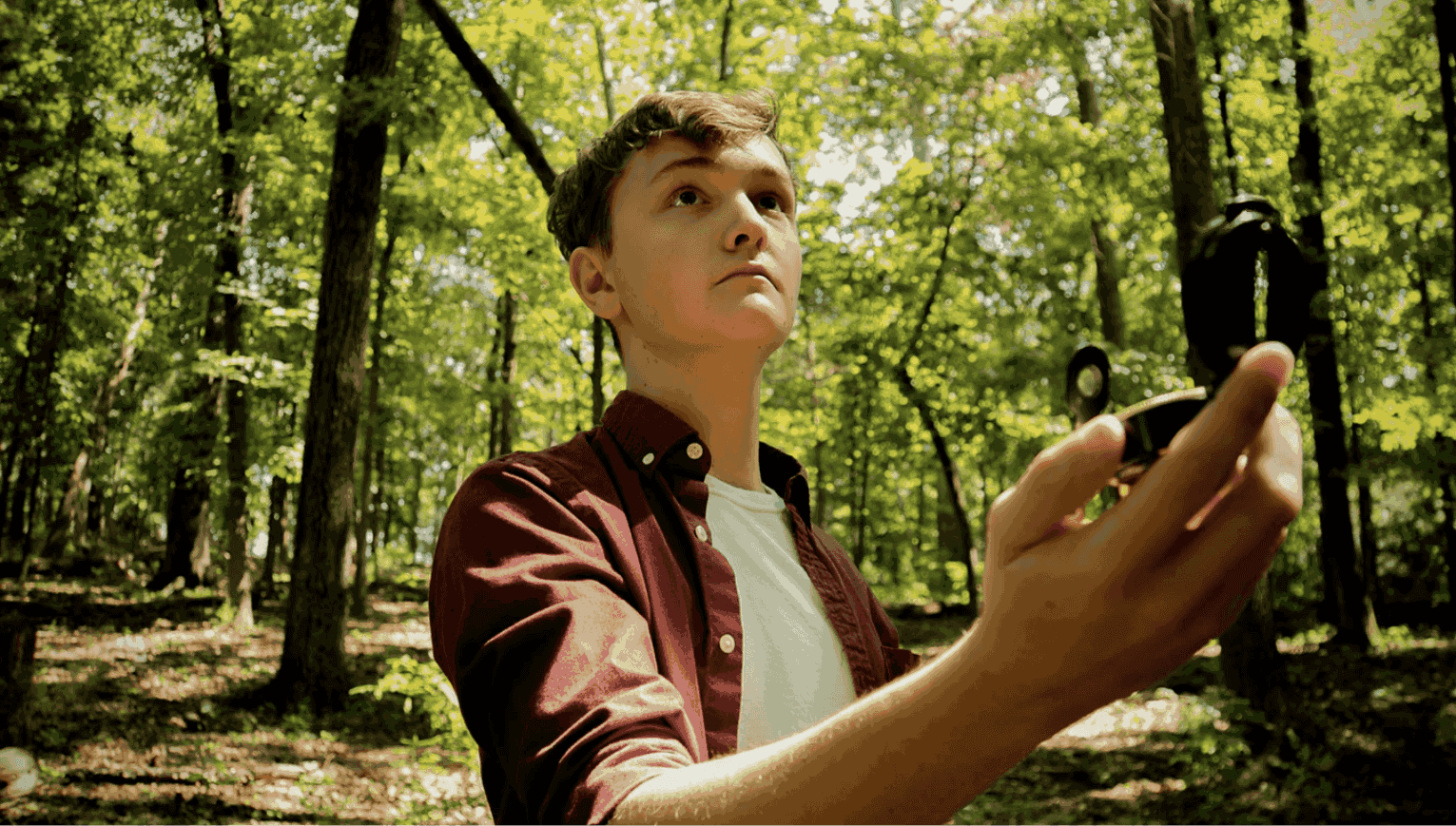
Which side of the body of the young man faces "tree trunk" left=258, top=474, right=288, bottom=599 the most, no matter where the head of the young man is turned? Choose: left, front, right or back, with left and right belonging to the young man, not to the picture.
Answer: back

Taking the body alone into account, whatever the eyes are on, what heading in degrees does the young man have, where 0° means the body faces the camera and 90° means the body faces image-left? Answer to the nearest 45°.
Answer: approximately 315°

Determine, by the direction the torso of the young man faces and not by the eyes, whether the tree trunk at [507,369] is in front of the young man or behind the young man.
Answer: behind

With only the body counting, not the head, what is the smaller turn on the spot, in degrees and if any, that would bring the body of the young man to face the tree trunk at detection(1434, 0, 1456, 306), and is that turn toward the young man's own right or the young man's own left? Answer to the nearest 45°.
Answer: approximately 90° to the young man's own left

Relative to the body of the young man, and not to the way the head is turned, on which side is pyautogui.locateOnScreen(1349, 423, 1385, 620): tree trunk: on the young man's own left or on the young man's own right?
on the young man's own left

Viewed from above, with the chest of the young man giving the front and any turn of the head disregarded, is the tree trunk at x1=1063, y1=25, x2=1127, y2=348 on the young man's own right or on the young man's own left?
on the young man's own left
